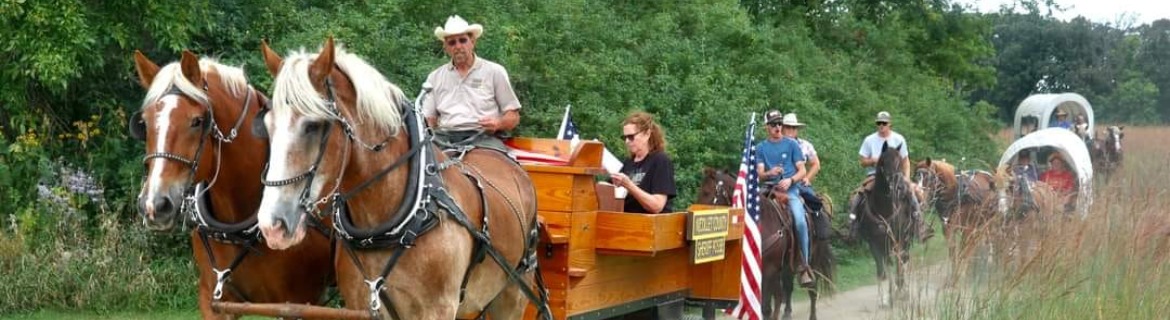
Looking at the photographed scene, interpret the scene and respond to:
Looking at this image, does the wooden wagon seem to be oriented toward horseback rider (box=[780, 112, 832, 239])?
no

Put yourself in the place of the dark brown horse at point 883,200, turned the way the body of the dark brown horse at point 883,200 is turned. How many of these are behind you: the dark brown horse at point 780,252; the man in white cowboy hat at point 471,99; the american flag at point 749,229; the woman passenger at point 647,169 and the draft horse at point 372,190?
0

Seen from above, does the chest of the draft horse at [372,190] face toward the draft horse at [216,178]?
no

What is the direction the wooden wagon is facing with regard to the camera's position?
facing the viewer and to the left of the viewer

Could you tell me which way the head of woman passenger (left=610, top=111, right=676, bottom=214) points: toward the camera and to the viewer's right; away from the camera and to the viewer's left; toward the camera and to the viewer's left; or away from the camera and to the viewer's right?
toward the camera and to the viewer's left

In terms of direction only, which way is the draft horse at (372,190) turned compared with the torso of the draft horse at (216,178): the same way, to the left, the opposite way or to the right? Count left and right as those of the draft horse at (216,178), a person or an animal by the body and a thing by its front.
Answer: the same way

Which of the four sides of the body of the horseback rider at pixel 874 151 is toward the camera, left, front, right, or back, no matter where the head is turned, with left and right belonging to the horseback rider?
front

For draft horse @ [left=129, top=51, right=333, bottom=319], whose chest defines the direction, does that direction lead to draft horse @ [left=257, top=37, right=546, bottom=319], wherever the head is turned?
no

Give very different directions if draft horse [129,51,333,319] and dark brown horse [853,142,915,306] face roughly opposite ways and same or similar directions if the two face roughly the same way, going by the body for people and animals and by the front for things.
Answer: same or similar directions

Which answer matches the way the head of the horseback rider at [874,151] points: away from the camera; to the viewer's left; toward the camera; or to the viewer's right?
toward the camera

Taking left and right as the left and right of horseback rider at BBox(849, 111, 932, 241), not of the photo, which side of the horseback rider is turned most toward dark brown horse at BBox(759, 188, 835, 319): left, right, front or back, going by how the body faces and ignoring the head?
front

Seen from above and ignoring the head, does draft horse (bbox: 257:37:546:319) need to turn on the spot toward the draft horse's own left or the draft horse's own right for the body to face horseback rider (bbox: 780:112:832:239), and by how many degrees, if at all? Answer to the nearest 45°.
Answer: approximately 180°

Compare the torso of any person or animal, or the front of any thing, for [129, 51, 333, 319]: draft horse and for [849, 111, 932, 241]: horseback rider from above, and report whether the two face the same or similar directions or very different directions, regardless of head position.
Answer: same or similar directions

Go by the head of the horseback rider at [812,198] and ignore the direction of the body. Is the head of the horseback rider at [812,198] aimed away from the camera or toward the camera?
toward the camera

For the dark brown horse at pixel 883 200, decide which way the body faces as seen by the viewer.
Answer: toward the camera
